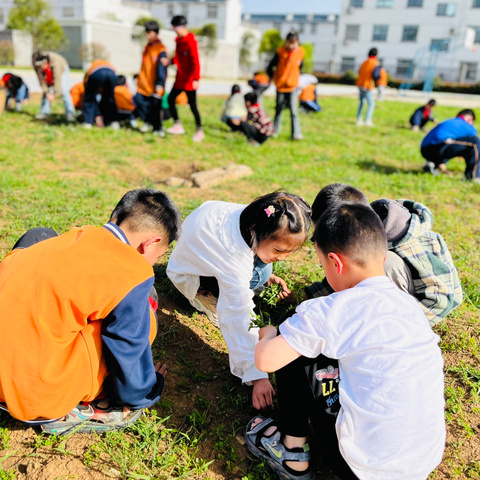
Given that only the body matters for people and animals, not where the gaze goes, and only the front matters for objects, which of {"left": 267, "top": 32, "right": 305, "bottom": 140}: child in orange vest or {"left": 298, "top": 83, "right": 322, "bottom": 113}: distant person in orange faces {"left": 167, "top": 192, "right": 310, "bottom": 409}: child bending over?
the child in orange vest

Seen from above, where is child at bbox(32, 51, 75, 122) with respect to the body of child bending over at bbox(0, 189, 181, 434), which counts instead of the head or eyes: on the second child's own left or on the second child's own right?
on the second child's own left

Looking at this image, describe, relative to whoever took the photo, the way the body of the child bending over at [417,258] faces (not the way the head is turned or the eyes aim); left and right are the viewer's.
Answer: facing to the left of the viewer

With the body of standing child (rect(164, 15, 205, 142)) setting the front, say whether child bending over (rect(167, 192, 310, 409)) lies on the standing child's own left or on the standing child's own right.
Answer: on the standing child's own left

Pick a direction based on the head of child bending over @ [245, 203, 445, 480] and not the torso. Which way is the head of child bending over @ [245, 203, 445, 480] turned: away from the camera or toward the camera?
away from the camera

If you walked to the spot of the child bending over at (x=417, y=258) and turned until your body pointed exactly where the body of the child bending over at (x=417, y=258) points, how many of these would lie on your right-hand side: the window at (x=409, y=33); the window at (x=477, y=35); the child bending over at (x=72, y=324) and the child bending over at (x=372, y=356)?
2

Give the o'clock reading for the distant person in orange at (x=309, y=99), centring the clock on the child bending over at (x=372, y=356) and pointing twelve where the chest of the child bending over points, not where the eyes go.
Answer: The distant person in orange is roughly at 1 o'clock from the child bending over.

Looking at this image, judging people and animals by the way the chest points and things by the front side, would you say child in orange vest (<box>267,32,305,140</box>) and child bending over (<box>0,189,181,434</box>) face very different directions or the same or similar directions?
very different directions

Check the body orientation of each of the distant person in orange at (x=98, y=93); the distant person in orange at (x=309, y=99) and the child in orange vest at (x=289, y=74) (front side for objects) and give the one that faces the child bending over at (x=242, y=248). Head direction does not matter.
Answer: the child in orange vest
